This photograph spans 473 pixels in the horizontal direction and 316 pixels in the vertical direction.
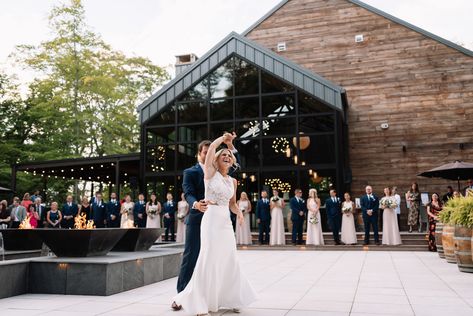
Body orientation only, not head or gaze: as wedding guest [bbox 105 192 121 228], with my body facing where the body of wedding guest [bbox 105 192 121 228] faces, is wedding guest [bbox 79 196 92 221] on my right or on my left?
on my right

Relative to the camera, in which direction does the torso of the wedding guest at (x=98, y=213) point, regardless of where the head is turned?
toward the camera

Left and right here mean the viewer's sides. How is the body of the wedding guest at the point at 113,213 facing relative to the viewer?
facing the viewer

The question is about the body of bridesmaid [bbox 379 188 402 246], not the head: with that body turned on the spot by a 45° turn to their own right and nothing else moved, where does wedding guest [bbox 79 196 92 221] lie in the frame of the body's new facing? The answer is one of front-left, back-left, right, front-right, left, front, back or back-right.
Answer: front

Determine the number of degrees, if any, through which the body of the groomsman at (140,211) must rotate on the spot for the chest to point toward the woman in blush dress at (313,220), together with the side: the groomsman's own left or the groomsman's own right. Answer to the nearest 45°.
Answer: approximately 45° to the groomsman's own left

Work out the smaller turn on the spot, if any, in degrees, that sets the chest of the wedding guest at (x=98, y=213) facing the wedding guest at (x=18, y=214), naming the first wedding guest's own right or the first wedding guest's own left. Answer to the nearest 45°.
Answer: approximately 45° to the first wedding guest's own right

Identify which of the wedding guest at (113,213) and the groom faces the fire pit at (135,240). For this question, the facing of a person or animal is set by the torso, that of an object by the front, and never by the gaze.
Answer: the wedding guest

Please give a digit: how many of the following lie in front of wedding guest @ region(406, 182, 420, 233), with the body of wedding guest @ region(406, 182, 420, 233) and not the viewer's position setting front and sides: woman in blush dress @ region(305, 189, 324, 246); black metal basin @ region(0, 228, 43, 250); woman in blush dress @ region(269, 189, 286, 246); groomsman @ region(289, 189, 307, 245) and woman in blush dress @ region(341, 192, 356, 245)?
5

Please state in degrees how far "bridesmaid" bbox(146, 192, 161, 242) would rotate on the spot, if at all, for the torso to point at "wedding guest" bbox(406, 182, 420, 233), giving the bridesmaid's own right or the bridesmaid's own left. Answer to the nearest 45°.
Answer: approximately 90° to the bridesmaid's own left

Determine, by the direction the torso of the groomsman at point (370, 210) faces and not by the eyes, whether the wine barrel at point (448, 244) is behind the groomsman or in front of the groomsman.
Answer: in front

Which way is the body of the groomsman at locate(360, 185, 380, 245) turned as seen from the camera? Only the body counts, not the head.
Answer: toward the camera

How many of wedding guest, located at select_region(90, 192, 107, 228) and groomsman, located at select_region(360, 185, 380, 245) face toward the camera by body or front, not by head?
2

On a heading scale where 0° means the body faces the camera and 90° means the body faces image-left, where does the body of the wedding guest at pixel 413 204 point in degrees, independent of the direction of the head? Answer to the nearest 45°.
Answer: approximately 45°
